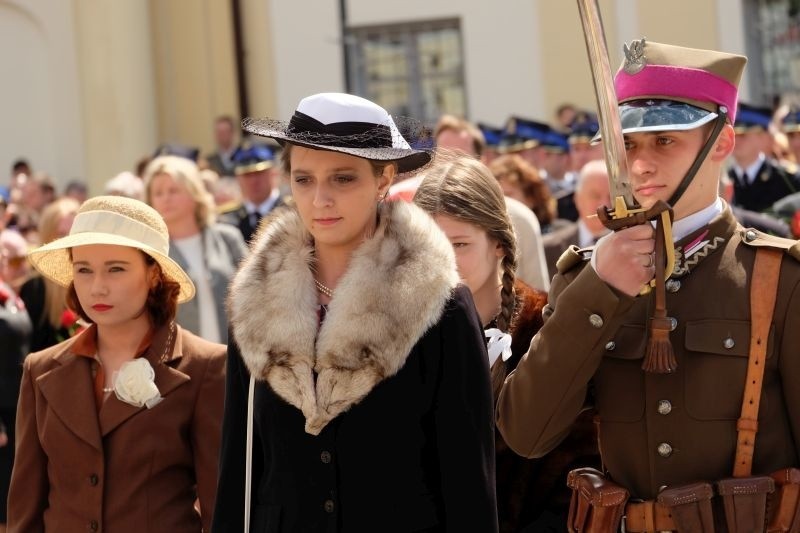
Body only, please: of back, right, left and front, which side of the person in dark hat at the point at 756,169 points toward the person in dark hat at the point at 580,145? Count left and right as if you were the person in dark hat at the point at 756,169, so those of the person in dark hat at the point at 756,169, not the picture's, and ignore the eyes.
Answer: right

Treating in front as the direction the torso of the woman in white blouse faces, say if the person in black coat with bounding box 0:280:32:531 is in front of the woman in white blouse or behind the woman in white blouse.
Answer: in front

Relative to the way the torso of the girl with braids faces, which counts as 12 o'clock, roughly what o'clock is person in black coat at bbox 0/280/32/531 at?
The person in black coat is roughly at 3 o'clock from the girl with braids.

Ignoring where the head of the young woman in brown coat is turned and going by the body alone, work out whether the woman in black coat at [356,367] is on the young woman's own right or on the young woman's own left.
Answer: on the young woman's own left

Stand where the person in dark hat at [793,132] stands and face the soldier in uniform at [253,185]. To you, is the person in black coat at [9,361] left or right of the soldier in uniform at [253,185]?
left

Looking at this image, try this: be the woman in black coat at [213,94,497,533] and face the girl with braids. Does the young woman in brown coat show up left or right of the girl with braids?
left

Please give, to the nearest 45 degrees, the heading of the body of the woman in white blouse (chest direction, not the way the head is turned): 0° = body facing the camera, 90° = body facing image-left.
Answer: approximately 45°

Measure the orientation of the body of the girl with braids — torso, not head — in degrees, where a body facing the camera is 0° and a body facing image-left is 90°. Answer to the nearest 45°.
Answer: approximately 45°

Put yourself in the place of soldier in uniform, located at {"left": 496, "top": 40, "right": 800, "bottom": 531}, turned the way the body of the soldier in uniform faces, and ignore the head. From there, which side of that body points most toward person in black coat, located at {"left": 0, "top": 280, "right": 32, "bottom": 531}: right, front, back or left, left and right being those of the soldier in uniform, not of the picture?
right

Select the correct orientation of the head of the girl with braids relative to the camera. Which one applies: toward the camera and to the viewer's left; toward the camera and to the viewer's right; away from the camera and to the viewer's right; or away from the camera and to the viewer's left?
toward the camera and to the viewer's left
